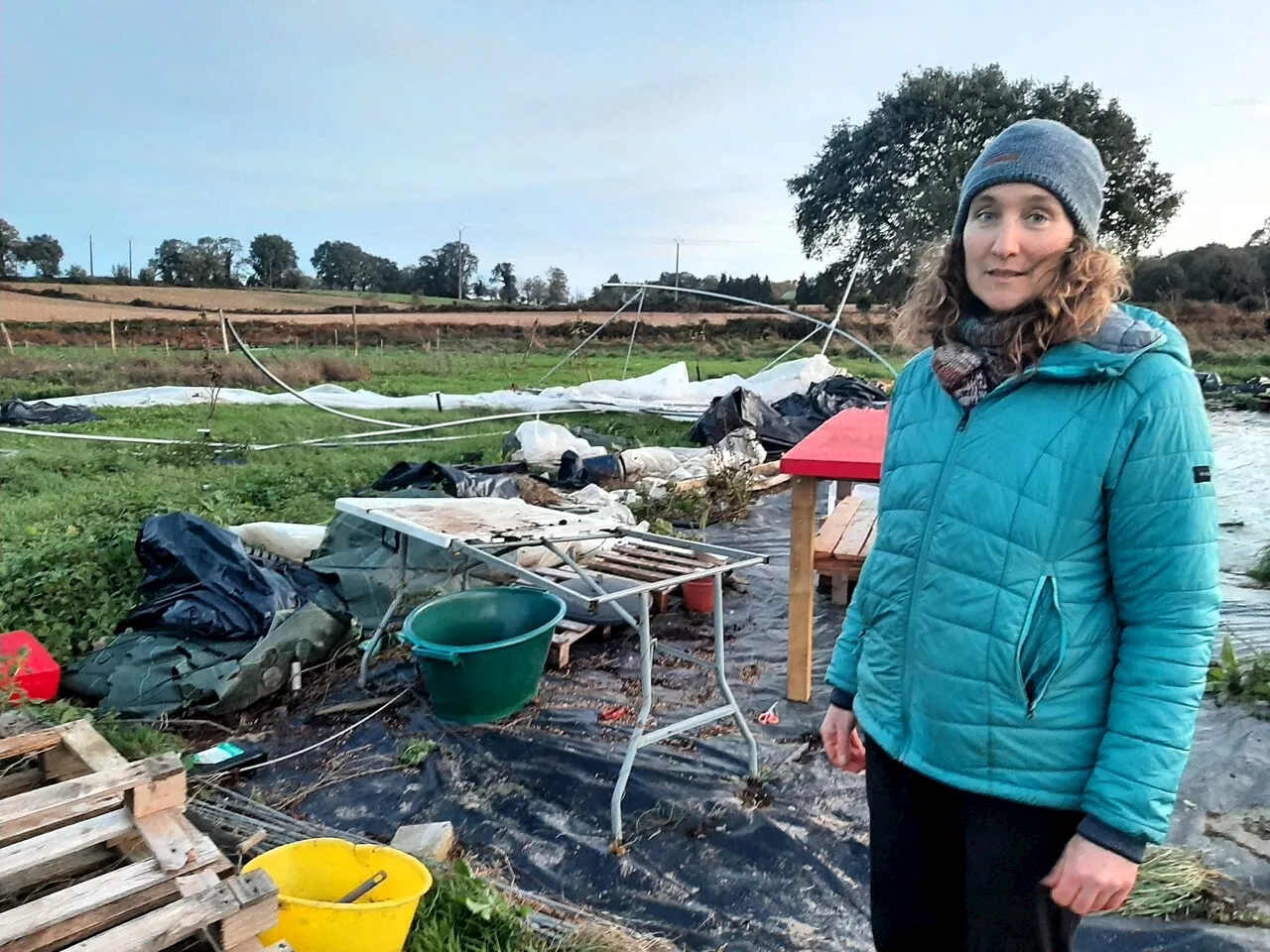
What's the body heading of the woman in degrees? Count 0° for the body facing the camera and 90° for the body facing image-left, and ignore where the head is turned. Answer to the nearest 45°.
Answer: approximately 45°

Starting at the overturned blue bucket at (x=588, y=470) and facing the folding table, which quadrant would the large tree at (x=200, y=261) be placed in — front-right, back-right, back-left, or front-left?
back-right

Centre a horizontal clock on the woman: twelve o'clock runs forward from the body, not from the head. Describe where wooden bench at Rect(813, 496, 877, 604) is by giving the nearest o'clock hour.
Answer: The wooden bench is roughly at 4 o'clock from the woman.

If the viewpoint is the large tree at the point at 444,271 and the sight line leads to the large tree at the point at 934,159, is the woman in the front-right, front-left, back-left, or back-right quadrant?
front-right

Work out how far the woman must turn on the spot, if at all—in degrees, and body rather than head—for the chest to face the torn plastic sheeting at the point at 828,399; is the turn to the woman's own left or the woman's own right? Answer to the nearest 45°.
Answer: approximately 135° to the woman's own right

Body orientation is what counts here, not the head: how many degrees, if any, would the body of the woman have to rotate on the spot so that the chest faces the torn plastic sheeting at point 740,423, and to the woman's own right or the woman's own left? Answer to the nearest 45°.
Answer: approximately 135° to the woman's own right

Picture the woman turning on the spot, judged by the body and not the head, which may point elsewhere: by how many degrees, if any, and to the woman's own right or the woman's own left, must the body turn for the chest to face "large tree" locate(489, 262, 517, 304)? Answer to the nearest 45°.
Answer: approximately 90° to the woman's own right

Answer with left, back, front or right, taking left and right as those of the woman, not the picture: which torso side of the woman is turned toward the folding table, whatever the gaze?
right

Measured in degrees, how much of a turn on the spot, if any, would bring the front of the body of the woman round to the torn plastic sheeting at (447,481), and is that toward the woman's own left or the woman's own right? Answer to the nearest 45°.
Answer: approximately 90° to the woman's own right
